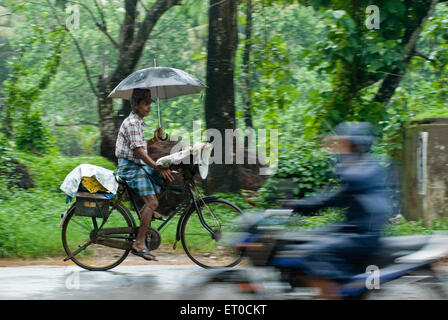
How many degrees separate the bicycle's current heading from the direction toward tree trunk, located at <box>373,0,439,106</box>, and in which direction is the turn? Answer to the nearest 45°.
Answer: approximately 45° to its left

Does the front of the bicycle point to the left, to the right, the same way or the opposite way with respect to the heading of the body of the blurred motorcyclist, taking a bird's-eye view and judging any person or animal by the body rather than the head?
the opposite way

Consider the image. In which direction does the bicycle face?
to the viewer's right

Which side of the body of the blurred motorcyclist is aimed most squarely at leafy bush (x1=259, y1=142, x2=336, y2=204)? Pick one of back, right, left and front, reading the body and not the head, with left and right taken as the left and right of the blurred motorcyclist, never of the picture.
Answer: right

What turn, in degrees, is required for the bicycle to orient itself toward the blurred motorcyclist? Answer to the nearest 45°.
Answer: approximately 45° to its right

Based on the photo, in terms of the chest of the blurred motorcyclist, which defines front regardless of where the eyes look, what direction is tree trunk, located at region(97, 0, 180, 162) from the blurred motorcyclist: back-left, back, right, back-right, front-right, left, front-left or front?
front-right

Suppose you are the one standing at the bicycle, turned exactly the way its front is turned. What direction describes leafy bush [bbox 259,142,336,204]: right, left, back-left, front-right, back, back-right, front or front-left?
front-left

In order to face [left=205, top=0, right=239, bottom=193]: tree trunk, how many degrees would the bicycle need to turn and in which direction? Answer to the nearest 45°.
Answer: approximately 90° to its left

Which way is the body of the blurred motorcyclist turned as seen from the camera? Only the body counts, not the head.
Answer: to the viewer's left

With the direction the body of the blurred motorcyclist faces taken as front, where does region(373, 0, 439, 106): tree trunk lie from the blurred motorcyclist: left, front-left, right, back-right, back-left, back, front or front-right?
right
